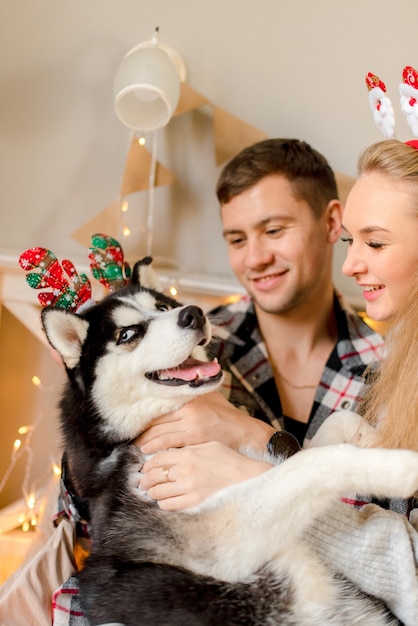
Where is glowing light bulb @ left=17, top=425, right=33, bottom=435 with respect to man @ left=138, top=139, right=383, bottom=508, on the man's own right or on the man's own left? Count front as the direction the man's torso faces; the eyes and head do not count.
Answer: on the man's own right

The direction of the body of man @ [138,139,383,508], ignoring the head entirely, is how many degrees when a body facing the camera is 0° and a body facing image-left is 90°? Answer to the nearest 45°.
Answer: approximately 45°

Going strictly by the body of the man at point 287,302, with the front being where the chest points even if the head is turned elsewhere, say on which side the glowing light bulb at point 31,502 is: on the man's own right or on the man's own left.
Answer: on the man's own right
